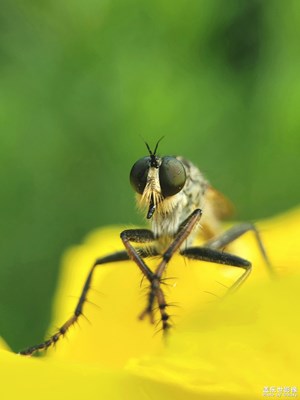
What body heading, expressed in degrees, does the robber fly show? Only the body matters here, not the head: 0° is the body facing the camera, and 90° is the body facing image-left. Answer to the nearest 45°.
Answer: approximately 45°
